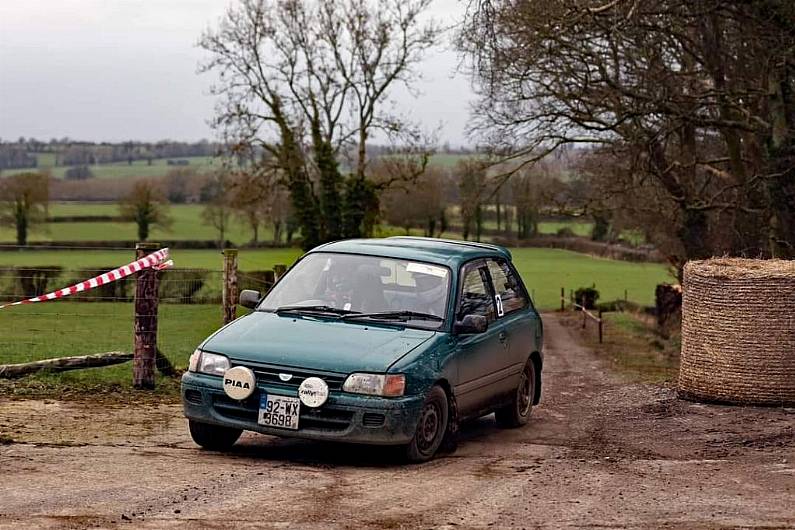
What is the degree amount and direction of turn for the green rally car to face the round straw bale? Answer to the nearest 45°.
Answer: approximately 180°

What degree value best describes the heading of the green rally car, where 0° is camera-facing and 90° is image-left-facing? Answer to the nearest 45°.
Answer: approximately 45°

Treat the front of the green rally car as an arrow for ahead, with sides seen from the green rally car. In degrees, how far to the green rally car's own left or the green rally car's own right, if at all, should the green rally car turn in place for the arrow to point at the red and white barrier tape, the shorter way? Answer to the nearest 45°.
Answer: approximately 90° to the green rally car's own right

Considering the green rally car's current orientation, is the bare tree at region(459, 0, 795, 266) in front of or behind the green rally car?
behind

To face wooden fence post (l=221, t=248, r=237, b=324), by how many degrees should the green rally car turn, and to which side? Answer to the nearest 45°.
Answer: approximately 135° to its right

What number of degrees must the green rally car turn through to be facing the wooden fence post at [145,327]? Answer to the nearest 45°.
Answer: approximately 90° to its right
